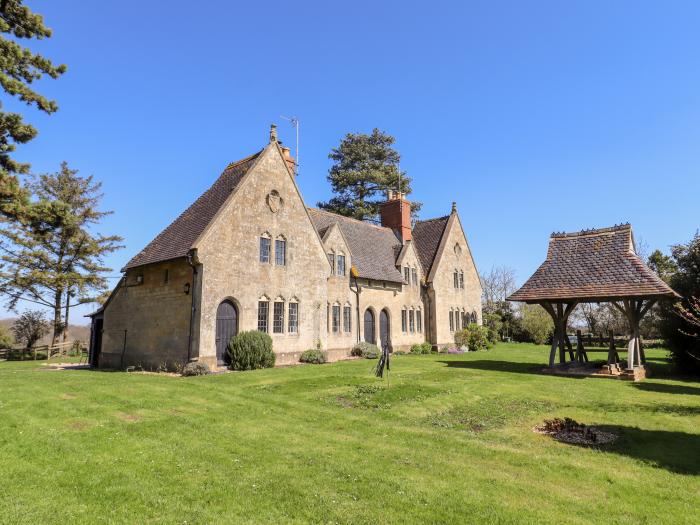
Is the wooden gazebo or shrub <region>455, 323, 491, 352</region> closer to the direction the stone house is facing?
the wooden gazebo

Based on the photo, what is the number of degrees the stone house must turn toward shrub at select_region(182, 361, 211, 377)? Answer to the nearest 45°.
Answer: approximately 90° to its right

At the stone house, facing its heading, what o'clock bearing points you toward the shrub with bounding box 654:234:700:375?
The shrub is roughly at 11 o'clock from the stone house.

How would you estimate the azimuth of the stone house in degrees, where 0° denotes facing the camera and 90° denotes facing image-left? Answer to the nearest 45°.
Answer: approximately 315°

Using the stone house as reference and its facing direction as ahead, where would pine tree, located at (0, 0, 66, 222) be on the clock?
The pine tree is roughly at 3 o'clock from the stone house.

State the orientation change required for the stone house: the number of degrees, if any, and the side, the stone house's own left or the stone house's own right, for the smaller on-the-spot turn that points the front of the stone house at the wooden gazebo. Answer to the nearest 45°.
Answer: approximately 45° to the stone house's own left

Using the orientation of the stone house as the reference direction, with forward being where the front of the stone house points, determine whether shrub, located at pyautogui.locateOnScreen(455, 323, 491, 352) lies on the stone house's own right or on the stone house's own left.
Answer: on the stone house's own left
